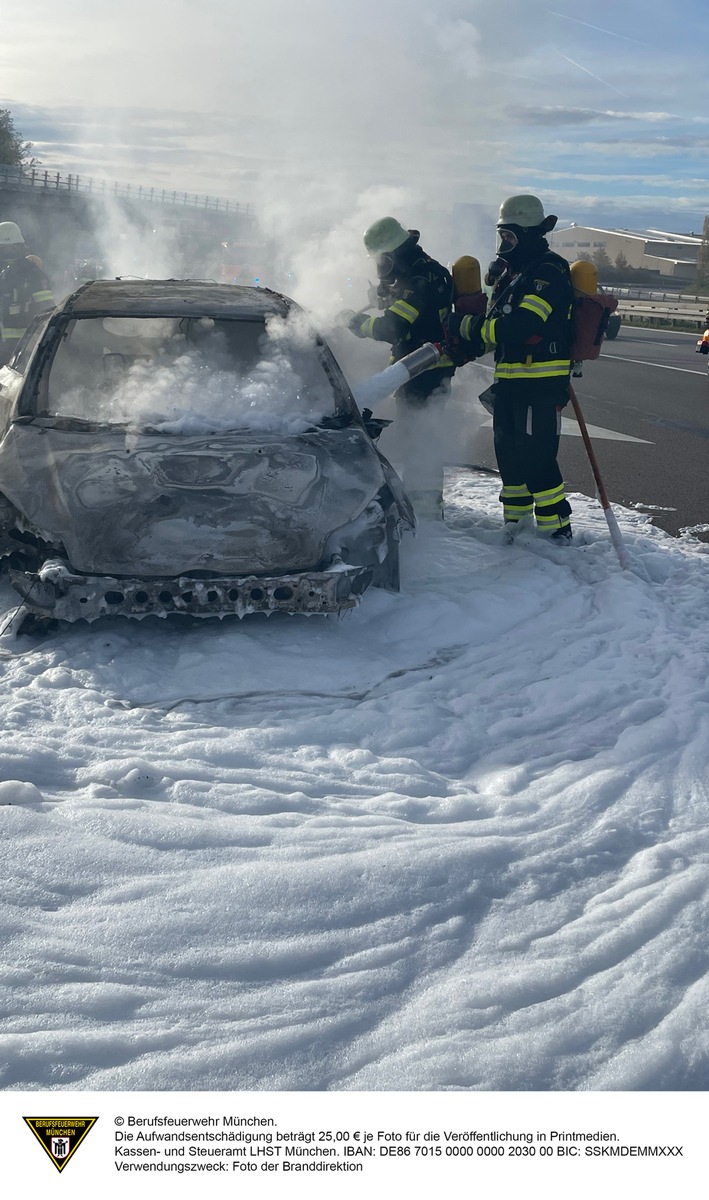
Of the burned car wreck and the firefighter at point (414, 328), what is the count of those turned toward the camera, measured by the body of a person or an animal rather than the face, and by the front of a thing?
1

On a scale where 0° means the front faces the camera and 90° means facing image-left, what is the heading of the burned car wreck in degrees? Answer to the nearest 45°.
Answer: approximately 0°

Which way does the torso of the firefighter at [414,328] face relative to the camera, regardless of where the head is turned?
to the viewer's left

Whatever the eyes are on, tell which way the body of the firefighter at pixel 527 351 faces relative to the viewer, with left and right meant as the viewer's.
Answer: facing to the left of the viewer

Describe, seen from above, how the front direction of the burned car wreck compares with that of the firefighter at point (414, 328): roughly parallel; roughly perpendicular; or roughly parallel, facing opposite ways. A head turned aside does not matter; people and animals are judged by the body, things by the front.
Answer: roughly perpendicular

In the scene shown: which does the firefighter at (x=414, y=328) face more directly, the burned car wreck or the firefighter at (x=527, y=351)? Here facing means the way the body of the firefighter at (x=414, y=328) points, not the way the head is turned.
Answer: the burned car wreck
